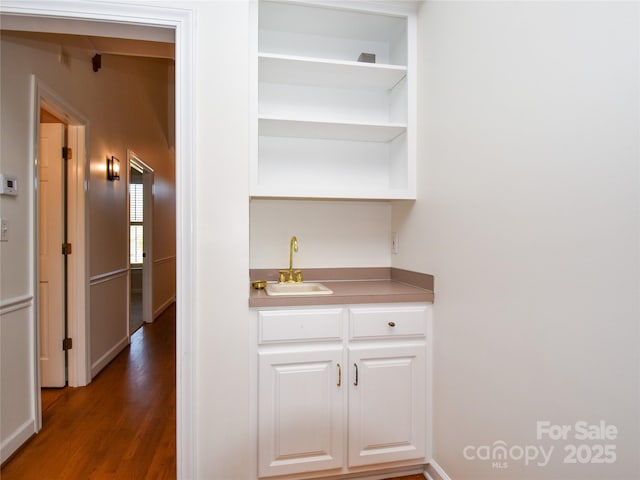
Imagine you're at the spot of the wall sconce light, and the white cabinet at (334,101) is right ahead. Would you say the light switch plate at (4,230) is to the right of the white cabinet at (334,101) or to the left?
right

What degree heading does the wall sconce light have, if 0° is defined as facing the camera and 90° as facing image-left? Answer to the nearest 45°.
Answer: approximately 315°

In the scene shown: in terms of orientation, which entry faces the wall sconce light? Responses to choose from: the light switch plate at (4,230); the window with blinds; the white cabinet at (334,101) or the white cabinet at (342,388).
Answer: the window with blinds

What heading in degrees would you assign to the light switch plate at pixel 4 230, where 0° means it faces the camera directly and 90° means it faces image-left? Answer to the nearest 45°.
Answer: approximately 315°

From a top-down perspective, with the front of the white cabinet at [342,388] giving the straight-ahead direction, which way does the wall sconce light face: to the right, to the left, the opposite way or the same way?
to the left

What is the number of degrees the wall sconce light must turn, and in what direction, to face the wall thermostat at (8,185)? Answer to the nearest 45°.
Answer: approximately 45° to its right

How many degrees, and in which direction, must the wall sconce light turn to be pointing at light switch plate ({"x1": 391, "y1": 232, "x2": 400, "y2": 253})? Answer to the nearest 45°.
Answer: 0° — it already faces it

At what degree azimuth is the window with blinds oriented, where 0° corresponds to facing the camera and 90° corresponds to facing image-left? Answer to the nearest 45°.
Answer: approximately 0°

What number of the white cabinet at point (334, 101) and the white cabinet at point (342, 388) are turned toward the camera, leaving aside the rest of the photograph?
2

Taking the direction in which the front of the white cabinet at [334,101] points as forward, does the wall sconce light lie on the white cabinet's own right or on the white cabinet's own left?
on the white cabinet's own right

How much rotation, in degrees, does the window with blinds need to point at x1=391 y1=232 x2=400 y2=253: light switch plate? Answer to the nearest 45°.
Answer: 0° — it already faces it
